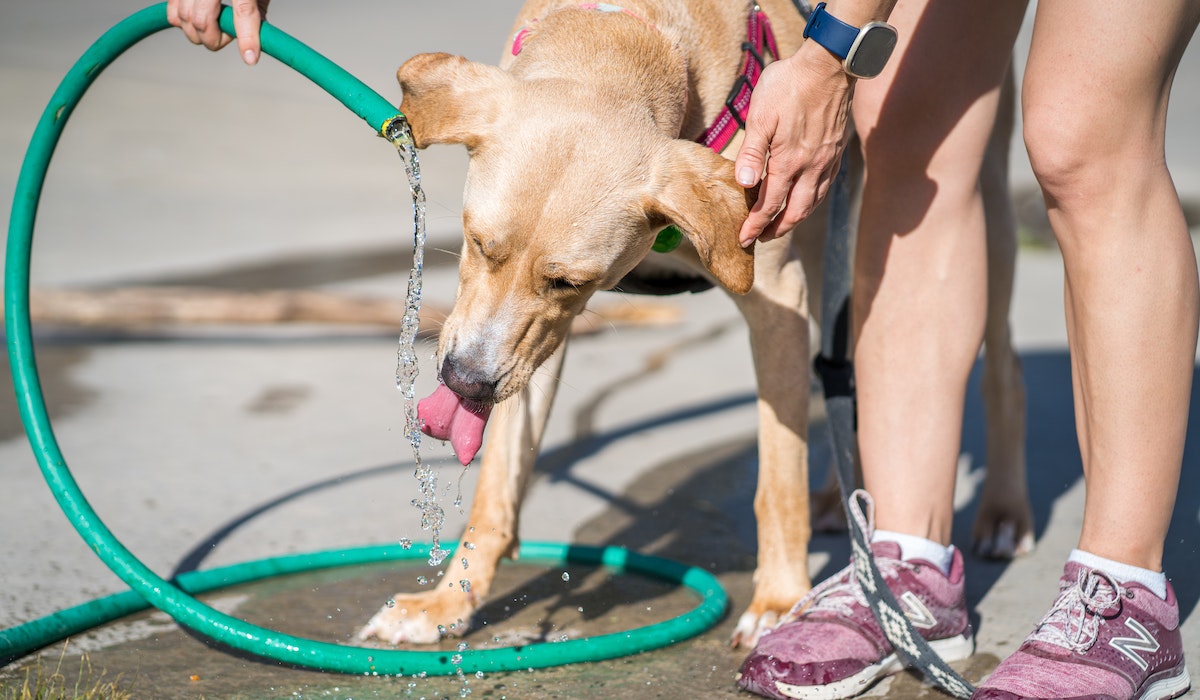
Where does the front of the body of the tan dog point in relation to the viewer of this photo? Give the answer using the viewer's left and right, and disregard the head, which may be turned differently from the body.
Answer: facing the viewer and to the left of the viewer
